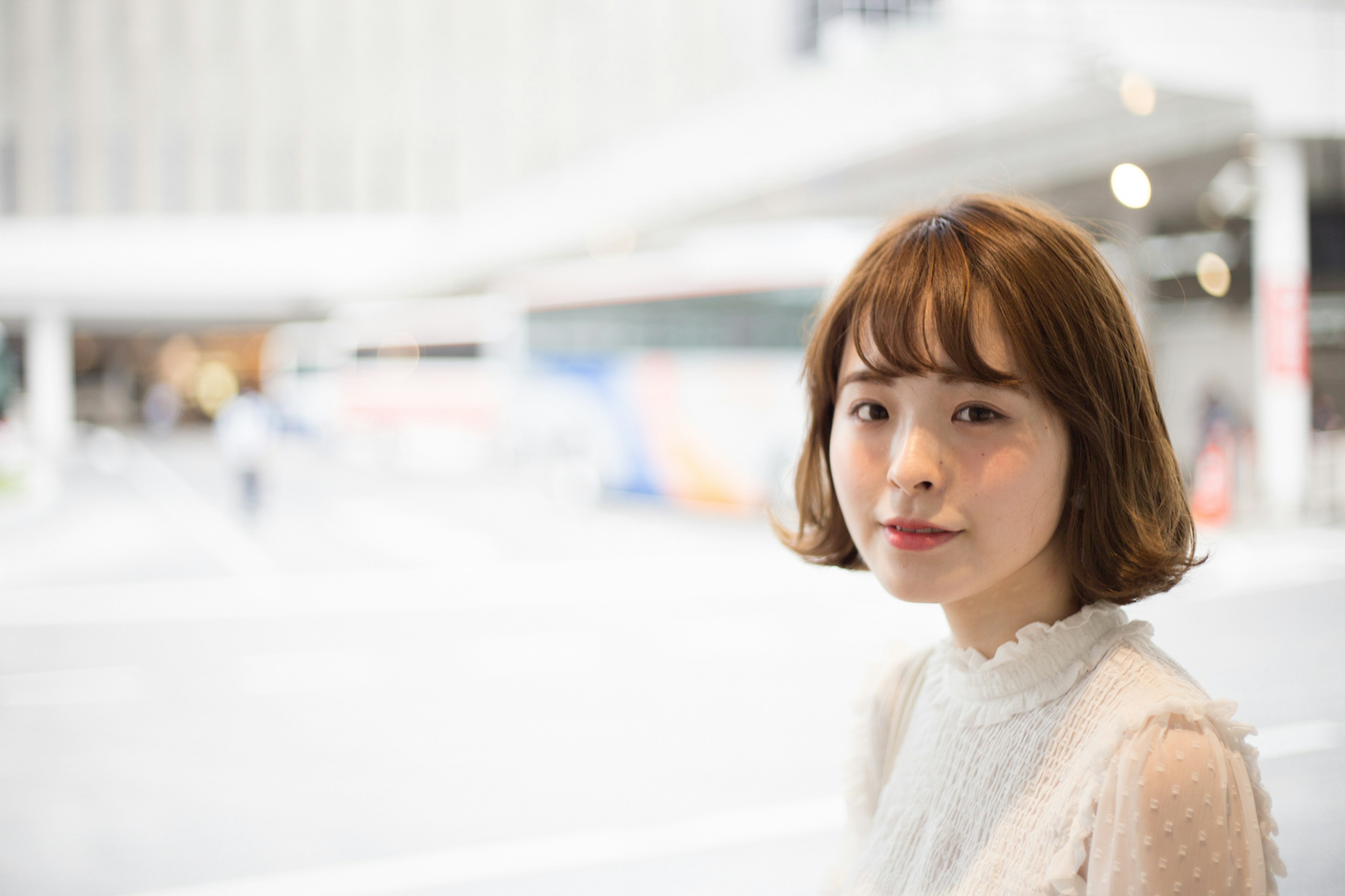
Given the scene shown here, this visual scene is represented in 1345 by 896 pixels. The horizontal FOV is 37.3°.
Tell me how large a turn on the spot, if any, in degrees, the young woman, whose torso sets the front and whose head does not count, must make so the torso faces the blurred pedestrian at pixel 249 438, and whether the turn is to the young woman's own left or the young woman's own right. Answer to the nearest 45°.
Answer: approximately 90° to the young woman's own right

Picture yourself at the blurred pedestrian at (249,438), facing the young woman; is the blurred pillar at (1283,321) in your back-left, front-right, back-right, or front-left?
front-left

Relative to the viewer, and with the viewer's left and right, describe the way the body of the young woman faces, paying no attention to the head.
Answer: facing the viewer and to the left of the viewer

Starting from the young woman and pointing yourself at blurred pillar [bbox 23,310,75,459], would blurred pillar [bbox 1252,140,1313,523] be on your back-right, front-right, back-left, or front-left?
front-right

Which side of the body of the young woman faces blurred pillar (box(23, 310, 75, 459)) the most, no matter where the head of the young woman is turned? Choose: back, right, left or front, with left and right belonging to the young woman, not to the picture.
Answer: right

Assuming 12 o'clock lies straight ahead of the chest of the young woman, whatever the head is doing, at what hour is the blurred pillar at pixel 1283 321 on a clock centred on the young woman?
The blurred pillar is roughly at 5 o'clock from the young woman.
